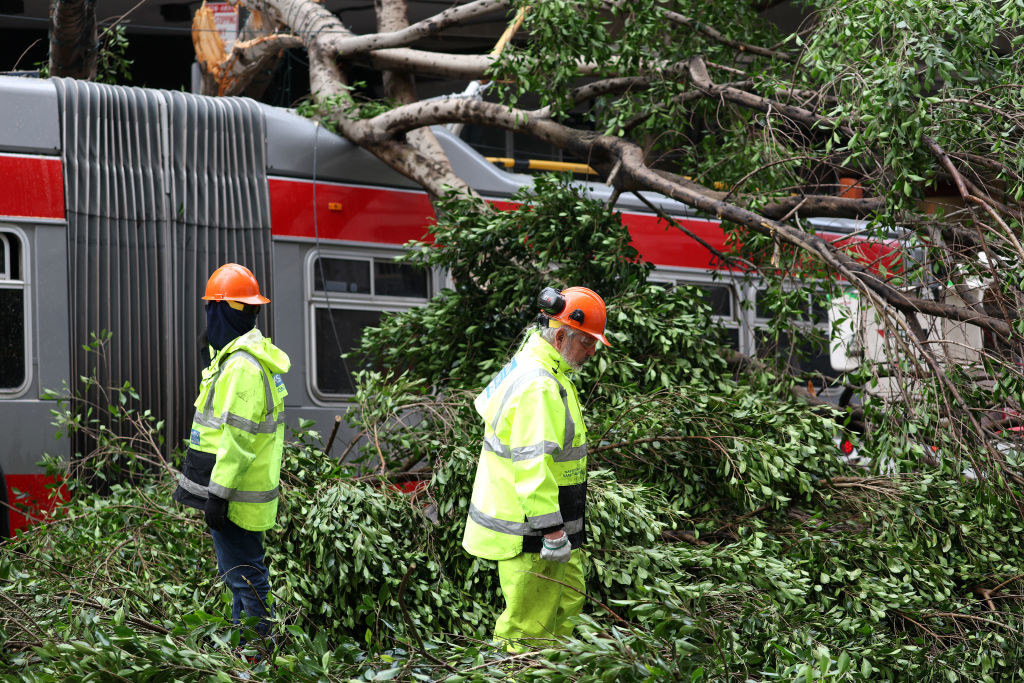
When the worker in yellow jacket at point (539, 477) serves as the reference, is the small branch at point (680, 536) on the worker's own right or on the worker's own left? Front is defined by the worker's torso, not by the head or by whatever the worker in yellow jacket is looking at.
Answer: on the worker's own left

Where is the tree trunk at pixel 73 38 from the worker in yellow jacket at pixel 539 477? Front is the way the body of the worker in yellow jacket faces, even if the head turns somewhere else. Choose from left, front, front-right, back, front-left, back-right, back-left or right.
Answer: back-left

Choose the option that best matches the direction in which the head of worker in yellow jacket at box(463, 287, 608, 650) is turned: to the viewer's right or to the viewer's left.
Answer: to the viewer's right

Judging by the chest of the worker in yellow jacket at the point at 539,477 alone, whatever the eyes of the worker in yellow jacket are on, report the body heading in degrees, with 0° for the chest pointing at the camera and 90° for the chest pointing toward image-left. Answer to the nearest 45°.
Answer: approximately 270°
